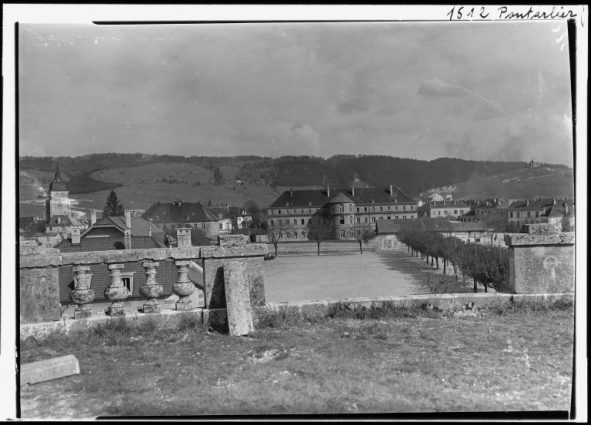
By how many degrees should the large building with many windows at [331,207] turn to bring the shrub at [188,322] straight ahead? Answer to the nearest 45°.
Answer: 0° — it already faces it

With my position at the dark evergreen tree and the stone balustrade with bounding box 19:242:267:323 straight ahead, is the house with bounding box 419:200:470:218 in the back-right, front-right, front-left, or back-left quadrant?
back-left

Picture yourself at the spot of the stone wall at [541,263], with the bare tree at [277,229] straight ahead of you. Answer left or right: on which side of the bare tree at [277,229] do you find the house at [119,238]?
left

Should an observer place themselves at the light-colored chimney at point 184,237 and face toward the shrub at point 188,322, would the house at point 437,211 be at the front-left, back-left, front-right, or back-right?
back-left

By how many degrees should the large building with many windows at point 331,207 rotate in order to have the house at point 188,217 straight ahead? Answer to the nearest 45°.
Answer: approximately 45° to its right

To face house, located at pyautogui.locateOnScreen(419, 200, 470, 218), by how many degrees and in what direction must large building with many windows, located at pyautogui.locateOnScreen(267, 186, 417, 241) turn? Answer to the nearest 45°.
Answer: approximately 135° to its left

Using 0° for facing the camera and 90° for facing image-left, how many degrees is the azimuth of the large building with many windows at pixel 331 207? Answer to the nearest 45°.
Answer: approximately 0°

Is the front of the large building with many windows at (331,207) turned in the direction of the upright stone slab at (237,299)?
yes

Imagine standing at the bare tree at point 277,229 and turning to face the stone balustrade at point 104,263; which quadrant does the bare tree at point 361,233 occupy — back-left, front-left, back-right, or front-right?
back-left

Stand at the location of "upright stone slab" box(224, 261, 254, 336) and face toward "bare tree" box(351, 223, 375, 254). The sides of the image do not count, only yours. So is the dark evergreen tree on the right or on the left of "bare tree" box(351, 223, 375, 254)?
left
